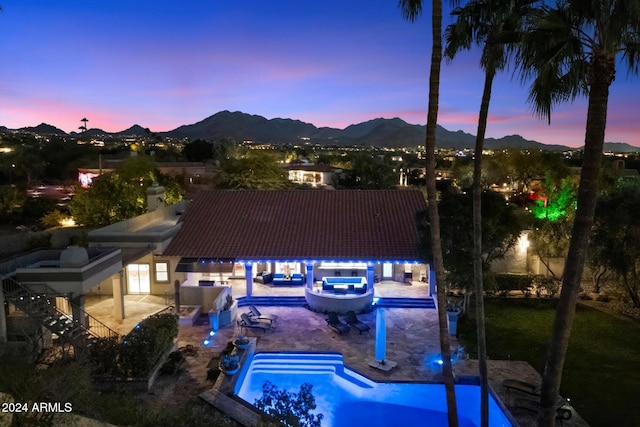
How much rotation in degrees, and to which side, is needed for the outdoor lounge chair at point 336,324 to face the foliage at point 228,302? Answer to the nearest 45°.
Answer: approximately 135° to its right

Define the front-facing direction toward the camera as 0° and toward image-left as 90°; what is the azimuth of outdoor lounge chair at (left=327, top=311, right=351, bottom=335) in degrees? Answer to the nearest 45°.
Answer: approximately 315°

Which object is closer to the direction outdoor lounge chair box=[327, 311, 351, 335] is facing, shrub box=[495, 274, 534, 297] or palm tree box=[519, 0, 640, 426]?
the palm tree

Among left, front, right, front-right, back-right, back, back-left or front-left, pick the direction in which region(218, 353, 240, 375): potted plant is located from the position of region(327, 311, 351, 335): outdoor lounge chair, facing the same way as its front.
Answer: right

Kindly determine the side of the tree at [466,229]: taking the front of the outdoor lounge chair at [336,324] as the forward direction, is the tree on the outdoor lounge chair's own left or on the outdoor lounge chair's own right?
on the outdoor lounge chair's own left

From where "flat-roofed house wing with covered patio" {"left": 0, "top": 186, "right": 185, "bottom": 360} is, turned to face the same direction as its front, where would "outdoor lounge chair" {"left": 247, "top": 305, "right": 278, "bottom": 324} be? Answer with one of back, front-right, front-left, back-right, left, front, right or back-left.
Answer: front-left

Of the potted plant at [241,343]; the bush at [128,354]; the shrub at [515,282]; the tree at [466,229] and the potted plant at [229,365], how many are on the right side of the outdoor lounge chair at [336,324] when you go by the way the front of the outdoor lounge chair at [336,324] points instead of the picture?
3

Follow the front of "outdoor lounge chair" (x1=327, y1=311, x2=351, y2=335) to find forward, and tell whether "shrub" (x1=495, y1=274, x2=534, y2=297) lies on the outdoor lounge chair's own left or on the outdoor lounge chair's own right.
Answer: on the outdoor lounge chair's own left

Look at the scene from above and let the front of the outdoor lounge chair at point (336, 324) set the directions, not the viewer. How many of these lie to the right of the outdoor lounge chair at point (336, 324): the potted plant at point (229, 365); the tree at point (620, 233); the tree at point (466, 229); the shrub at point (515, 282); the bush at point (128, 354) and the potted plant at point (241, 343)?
3
